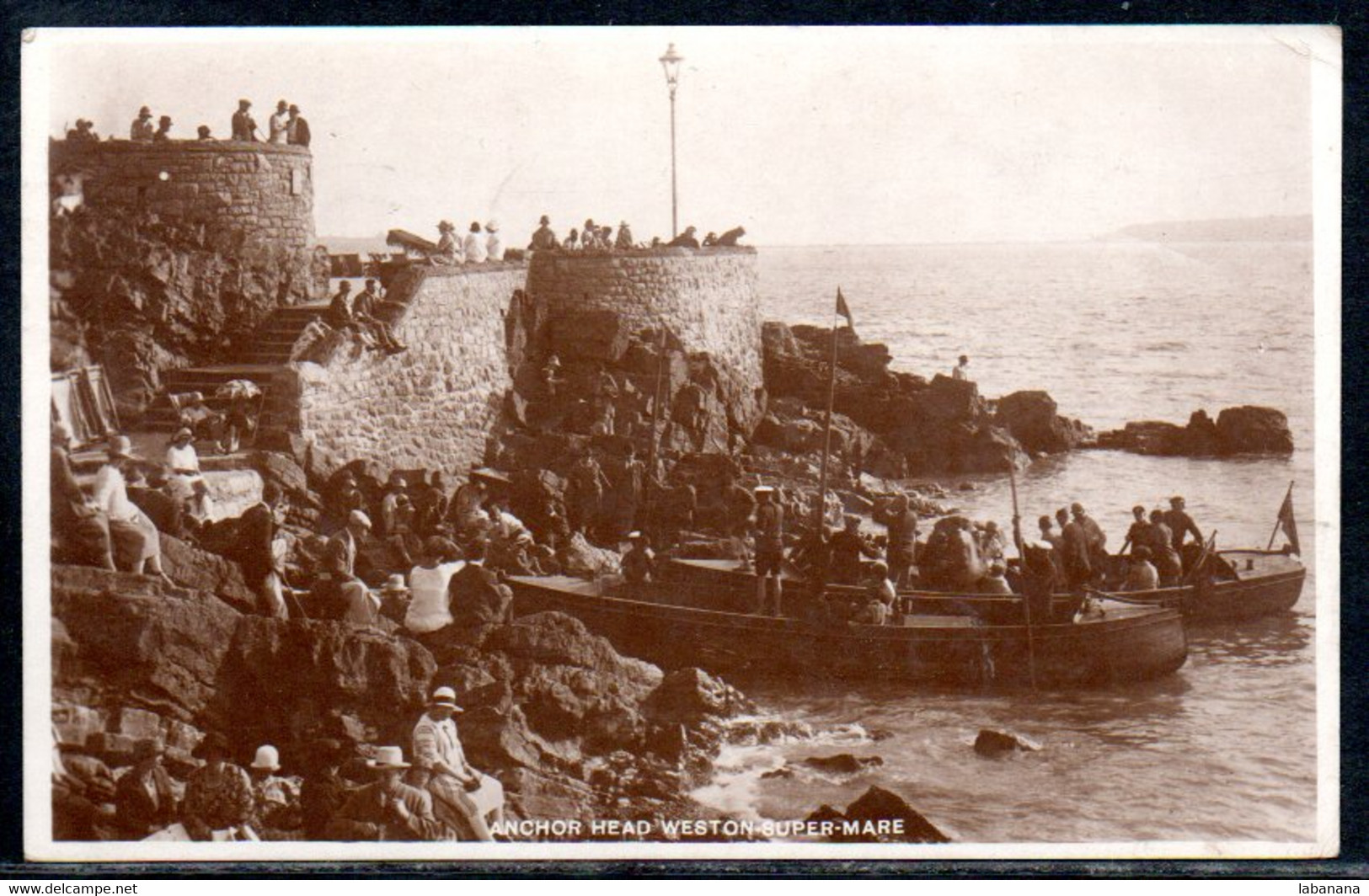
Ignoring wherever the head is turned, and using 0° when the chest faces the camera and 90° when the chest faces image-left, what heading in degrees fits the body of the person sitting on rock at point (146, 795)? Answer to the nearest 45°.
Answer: approximately 315°

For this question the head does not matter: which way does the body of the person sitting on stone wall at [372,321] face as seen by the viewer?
to the viewer's right

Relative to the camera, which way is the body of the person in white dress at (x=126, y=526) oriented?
to the viewer's right

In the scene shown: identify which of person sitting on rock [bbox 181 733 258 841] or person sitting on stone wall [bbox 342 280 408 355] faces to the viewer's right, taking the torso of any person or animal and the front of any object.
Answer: person sitting on stone wall [bbox 342 280 408 355]

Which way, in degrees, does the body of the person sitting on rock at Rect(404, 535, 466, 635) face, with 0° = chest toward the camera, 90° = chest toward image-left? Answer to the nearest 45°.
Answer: approximately 225°

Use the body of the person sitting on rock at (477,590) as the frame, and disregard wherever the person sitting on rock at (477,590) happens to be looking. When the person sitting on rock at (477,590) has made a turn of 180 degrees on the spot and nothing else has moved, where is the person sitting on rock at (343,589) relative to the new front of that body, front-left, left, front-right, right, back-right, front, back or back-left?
front-right

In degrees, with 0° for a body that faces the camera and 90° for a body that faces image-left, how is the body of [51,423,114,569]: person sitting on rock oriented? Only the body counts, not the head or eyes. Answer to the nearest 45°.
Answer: approximately 270°
